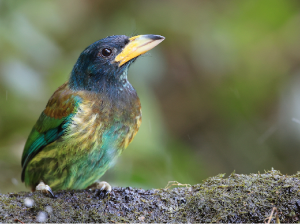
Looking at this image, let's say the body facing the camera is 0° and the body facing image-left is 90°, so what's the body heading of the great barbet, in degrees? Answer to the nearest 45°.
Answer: approximately 315°
